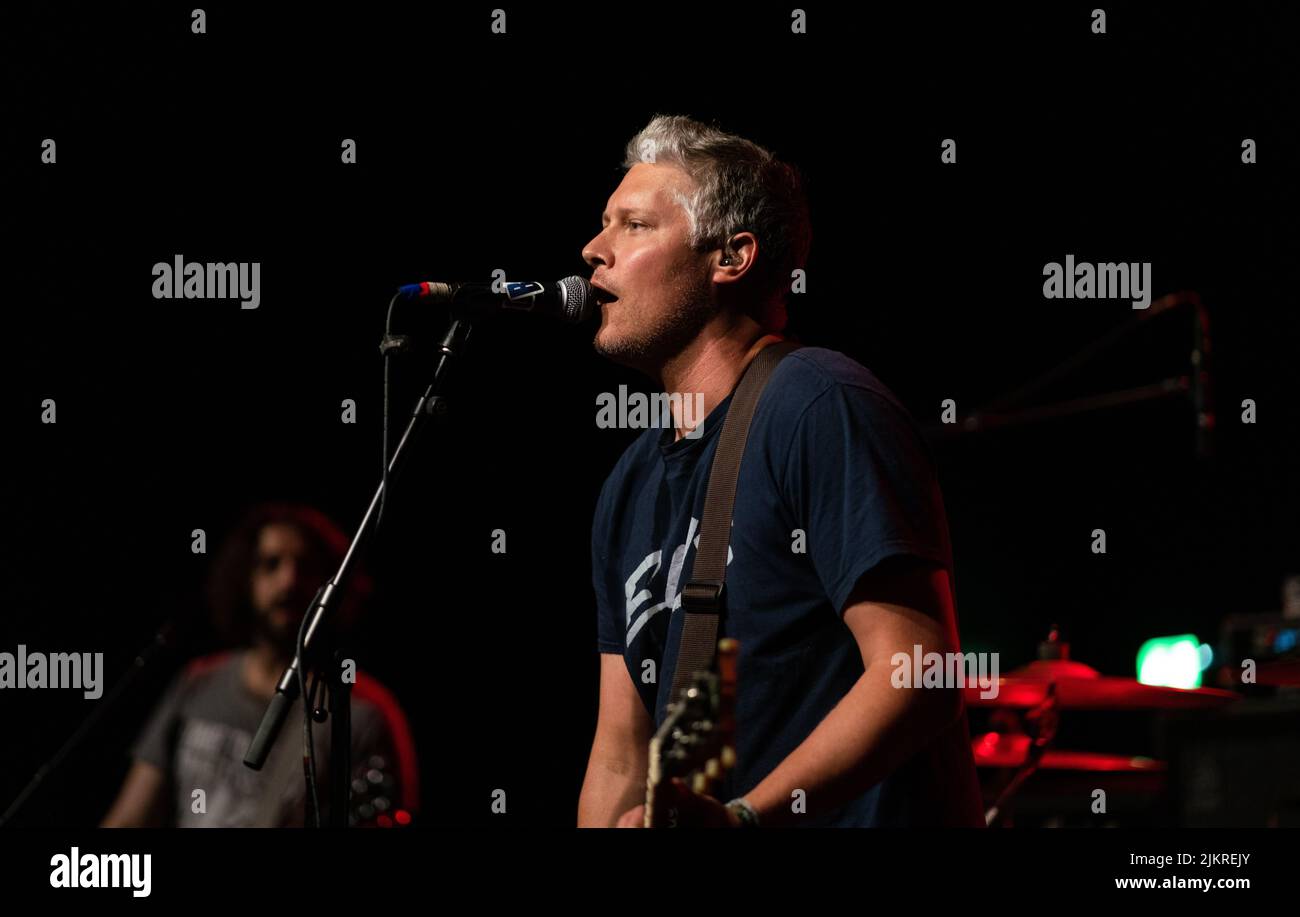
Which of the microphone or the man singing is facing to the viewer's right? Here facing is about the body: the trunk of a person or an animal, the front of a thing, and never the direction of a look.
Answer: the microphone

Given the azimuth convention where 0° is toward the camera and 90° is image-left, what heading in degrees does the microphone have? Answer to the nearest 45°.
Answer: approximately 270°

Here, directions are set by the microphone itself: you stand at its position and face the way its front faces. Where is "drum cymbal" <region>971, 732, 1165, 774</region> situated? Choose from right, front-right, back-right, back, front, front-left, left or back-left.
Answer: front-left

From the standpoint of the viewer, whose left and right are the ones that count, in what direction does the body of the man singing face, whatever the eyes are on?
facing the viewer and to the left of the viewer

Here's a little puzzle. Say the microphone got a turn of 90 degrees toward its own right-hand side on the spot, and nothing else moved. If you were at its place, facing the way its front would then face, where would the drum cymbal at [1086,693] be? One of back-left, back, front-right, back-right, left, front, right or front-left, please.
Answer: back-left

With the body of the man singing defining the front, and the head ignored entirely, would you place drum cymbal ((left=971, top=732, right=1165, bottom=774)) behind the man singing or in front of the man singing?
behind

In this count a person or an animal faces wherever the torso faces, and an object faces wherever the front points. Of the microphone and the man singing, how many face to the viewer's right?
1

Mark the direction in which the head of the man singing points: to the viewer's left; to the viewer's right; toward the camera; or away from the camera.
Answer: to the viewer's left
